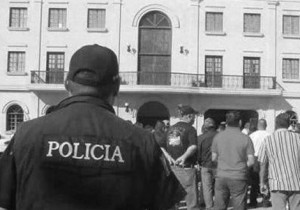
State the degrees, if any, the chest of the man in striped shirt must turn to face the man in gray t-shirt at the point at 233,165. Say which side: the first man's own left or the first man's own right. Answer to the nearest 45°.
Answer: approximately 45° to the first man's own left

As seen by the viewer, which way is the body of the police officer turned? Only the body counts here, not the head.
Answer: away from the camera

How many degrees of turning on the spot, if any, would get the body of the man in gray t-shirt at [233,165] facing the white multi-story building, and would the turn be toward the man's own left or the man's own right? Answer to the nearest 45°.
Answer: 0° — they already face it

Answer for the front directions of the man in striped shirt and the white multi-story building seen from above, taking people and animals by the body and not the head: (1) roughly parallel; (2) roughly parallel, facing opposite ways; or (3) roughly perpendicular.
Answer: roughly parallel, facing opposite ways

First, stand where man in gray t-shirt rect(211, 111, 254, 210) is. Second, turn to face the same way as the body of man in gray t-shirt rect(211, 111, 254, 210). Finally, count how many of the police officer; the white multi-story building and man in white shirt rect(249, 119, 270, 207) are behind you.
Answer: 1

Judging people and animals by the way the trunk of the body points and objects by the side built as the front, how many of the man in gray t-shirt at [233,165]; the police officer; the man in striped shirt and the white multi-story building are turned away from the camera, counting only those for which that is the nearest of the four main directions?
3

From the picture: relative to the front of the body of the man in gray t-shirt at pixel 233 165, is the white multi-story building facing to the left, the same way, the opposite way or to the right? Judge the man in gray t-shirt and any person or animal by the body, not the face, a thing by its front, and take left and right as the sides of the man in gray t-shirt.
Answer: the opposite way

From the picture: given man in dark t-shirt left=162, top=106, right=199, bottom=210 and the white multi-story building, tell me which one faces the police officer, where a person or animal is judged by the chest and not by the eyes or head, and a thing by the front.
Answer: the white multi-story building

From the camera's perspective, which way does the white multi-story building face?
toward the camera

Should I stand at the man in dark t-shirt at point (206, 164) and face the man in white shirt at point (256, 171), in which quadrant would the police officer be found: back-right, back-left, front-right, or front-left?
back-right

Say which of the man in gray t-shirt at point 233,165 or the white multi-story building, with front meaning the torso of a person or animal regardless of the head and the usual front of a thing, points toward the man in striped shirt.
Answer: the white multi-story building

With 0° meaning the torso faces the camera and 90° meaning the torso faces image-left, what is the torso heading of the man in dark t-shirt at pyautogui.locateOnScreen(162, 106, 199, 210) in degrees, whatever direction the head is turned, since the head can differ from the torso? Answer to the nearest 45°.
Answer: approximately 225°

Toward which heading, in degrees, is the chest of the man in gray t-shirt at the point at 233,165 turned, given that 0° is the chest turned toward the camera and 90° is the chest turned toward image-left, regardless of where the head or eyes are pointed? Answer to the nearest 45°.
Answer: approximately 180°

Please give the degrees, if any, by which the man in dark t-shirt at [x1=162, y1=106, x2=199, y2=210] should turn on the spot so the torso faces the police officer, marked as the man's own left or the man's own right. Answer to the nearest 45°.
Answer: approximately 135° to the man's own right

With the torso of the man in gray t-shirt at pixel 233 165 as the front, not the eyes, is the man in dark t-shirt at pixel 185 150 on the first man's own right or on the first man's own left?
on the first man's own left

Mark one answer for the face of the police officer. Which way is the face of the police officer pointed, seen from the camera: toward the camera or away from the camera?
away from the camera

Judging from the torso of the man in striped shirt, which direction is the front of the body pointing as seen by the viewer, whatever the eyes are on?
away from the camera

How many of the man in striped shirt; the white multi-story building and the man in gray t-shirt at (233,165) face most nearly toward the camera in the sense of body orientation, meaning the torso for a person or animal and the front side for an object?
1

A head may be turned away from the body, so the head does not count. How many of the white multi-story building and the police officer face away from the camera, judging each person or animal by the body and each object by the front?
1
